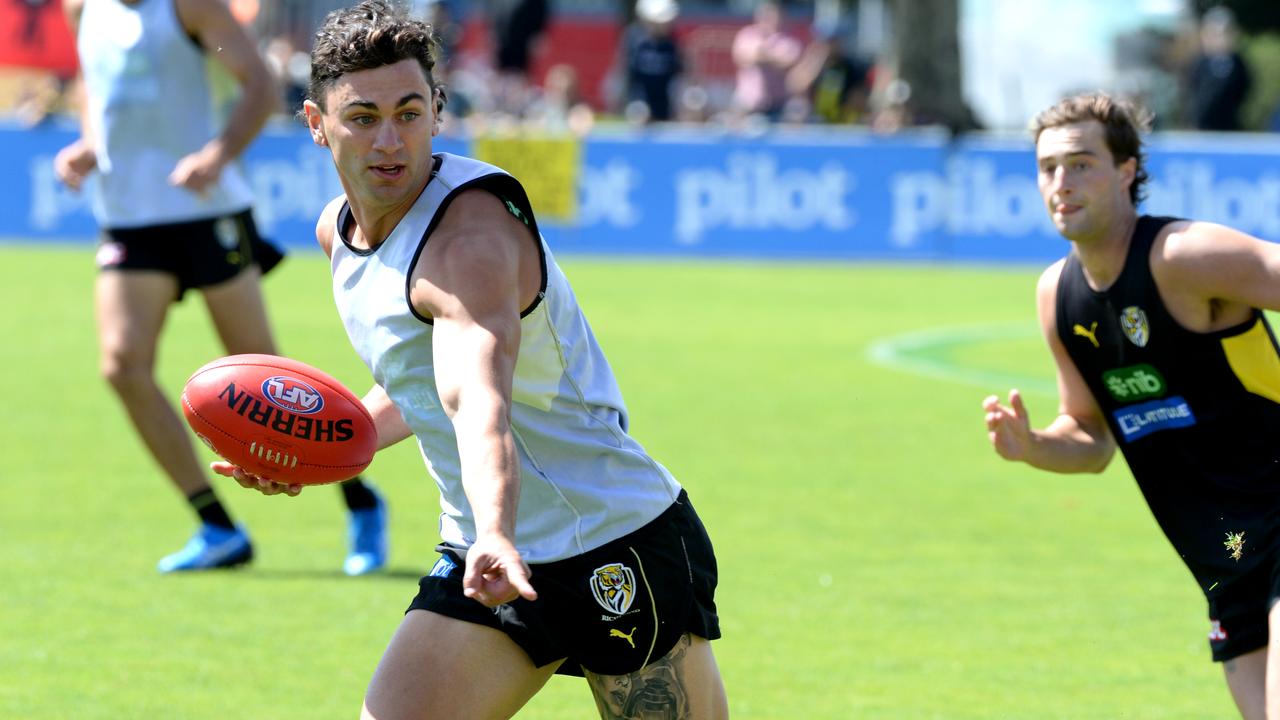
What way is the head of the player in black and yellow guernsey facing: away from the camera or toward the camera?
toward the camera

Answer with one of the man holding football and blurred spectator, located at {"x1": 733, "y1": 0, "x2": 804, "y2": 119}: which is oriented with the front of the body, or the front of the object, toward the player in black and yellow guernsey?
the blurred spectator

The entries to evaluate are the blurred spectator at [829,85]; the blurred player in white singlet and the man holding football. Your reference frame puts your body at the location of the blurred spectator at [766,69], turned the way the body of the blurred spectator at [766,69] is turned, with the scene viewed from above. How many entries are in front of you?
2

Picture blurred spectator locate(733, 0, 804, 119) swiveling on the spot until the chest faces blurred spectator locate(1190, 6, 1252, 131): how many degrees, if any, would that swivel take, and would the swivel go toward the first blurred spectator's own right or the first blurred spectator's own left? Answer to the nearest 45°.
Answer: approximately 90° to the first blurred spectator's own left

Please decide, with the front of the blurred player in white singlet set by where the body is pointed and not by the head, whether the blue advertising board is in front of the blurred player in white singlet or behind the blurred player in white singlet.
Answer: behind

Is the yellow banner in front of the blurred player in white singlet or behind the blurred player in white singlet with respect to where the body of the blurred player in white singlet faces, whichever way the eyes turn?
behind

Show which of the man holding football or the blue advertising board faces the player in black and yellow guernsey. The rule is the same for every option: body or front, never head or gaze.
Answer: the blue advertising board

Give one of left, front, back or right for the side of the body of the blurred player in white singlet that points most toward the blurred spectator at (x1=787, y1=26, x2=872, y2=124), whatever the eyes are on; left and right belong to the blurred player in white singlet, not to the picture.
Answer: back

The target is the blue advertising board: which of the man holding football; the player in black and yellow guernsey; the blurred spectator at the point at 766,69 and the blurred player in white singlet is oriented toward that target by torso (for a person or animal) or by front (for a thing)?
the blurred spectator

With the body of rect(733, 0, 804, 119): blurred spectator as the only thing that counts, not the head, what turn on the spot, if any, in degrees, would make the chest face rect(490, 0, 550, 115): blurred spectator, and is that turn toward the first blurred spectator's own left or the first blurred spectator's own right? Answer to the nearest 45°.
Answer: approximately 90° to the first blurred spectator's own right

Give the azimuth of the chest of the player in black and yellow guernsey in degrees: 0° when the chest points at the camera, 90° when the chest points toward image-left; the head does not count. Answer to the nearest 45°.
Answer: approximately 45°

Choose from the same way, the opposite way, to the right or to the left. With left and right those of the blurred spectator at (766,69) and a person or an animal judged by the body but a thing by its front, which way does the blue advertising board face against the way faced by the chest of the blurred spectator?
the same way

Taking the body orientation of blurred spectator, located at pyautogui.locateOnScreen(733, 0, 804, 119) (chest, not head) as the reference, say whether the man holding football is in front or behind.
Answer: in front

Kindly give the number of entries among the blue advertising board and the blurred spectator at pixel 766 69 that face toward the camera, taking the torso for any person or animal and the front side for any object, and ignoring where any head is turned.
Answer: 2

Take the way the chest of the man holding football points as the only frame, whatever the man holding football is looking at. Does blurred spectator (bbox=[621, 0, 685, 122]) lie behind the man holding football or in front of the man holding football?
behind

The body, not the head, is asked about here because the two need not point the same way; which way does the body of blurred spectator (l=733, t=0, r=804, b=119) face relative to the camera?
toward the camera

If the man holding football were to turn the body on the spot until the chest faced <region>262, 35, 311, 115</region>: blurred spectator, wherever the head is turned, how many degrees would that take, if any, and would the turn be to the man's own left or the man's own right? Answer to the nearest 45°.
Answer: approximately 135° to the man's own right

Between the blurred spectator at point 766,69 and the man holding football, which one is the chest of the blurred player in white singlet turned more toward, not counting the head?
the man holding football

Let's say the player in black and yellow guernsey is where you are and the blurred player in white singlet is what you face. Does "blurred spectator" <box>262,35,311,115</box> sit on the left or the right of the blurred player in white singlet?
right

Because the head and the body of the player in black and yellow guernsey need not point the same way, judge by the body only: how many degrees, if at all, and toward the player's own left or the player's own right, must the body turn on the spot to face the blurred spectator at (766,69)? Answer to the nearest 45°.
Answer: approximately 135° to the player's own right

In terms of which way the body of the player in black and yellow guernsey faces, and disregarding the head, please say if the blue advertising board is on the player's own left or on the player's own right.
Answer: on the player's own right

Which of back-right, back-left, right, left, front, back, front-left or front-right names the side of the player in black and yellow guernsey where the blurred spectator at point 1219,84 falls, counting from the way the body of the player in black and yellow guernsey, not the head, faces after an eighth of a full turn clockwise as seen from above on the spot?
right
